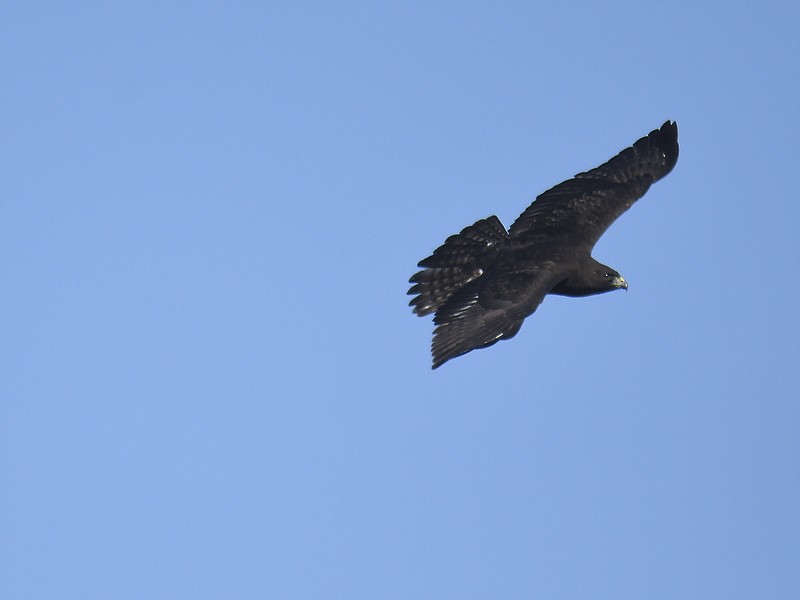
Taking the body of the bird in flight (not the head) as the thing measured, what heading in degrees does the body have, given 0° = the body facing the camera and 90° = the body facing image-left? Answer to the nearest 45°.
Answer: approximately 270°
